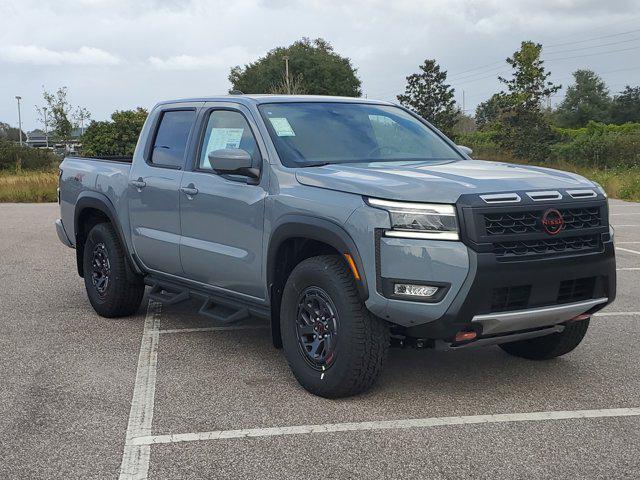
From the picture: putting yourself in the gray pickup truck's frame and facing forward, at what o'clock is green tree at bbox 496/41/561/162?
The green tree is roughly at 8 o'clock from the gray pickup truck.

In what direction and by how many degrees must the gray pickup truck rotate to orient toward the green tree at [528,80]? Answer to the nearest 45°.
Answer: approximately 135° to its left

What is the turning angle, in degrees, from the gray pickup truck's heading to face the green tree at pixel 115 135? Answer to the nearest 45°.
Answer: approximately 135° to its left

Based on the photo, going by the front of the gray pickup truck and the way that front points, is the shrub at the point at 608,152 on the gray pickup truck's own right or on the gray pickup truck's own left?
on the gray pickup truck's own left

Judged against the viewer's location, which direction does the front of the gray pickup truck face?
facing the viewer and to the right of the viewer
